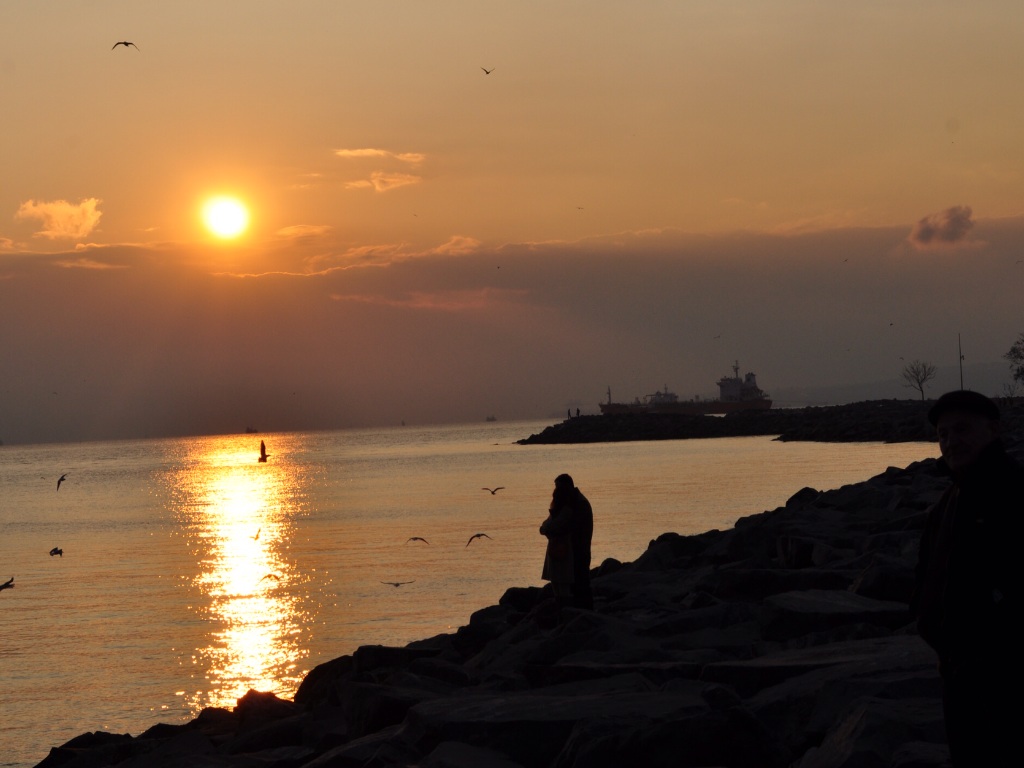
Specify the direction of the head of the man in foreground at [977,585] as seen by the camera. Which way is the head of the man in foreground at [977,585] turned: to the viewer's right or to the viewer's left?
to the viewer's left

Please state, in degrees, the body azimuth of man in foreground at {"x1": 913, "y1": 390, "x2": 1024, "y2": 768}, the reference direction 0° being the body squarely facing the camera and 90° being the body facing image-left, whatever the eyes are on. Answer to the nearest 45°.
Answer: approximately 45°

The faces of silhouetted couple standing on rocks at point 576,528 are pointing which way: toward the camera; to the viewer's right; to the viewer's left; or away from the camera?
to the viewer's left
